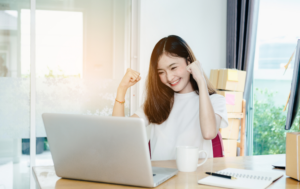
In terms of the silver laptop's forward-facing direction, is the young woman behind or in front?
in front

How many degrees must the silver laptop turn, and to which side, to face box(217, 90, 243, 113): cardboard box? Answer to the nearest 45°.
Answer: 0° — it already faces it

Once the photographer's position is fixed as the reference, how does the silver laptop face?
facing away from the viewer and to the right of the viewer

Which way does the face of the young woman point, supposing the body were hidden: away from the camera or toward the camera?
toward the camera

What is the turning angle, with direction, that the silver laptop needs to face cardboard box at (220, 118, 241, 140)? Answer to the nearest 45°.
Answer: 0° — it already faces it

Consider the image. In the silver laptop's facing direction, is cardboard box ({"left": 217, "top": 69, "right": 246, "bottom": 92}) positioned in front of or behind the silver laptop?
in front

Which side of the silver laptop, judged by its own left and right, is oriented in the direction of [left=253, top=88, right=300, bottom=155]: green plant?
front
